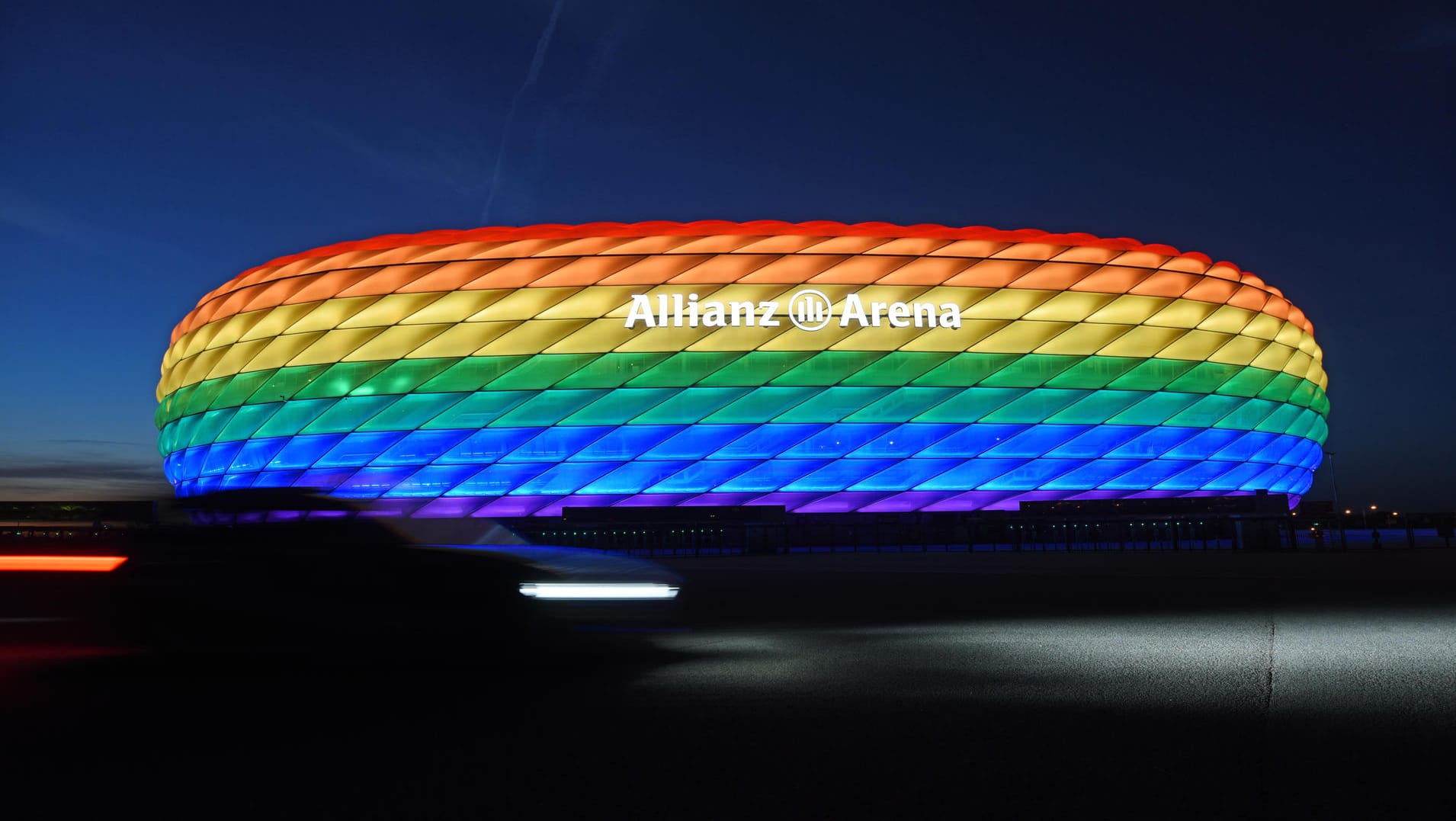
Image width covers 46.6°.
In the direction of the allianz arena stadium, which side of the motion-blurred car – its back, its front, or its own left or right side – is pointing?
left

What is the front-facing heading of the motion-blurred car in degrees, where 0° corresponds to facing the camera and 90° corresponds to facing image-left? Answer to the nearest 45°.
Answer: approximately 270°
